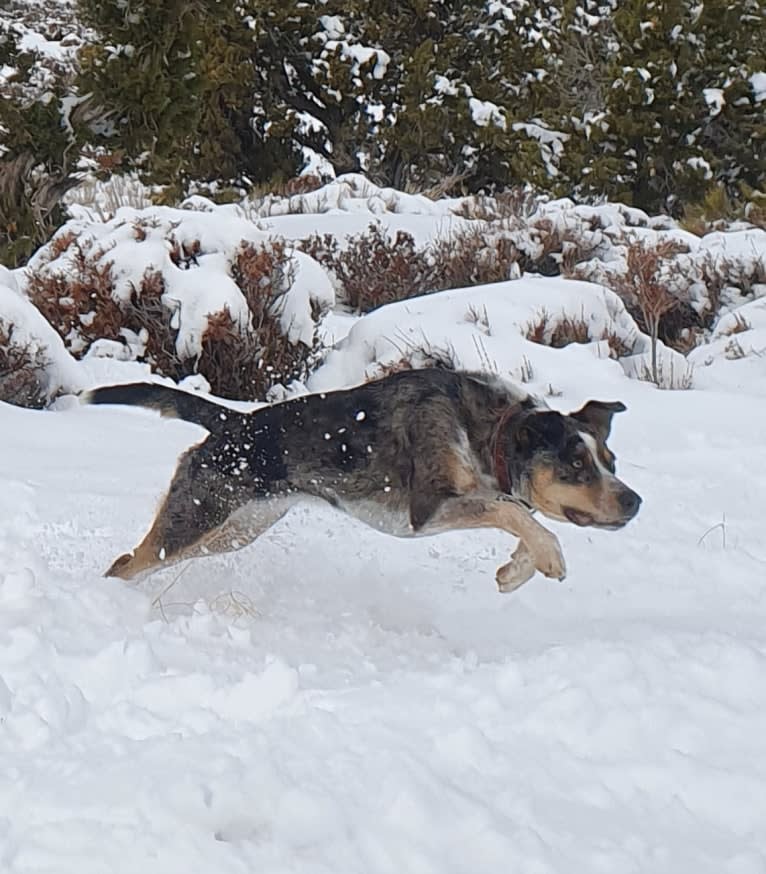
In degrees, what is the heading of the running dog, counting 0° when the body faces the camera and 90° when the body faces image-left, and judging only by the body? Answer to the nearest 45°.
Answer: approximately 270°

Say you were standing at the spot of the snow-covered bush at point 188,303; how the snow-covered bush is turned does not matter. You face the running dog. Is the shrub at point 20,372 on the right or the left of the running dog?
right

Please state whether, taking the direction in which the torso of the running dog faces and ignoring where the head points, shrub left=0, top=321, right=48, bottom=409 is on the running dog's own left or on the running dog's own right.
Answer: on the running dog's own left

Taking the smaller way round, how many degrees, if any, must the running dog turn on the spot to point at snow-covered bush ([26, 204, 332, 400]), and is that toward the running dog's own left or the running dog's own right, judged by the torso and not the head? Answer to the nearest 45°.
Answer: approximately 90° to the running dog's own left
